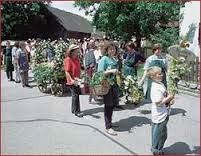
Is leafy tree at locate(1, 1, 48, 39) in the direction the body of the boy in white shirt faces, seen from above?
no

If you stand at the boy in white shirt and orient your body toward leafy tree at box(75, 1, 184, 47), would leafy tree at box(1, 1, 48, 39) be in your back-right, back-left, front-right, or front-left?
front-left

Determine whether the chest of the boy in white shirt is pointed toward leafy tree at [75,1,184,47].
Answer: no

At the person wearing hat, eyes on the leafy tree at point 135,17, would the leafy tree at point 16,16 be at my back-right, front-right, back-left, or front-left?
front-left

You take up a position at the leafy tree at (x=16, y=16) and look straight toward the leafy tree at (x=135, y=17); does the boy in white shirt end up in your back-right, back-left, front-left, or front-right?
front-right

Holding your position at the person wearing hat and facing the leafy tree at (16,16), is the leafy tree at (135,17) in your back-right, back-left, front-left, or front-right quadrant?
front-right

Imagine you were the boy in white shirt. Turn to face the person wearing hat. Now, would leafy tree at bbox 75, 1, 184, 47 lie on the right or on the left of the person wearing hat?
right
